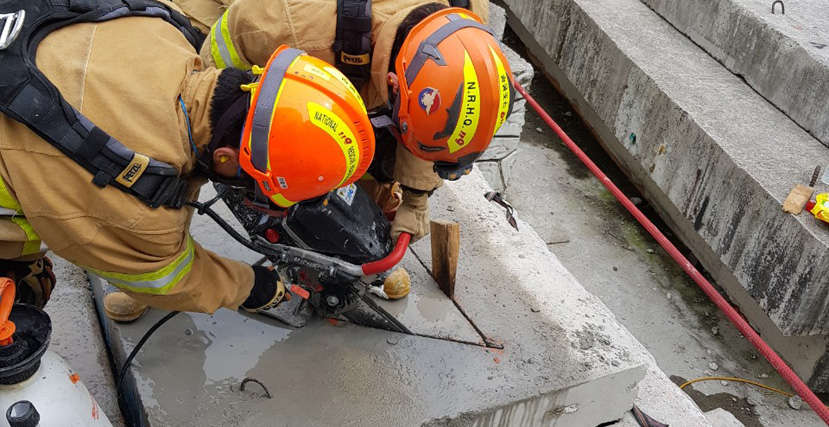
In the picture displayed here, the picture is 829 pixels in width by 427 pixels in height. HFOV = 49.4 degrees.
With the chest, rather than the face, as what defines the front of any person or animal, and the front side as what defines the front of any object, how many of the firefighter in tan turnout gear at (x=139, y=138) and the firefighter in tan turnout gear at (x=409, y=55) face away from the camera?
0

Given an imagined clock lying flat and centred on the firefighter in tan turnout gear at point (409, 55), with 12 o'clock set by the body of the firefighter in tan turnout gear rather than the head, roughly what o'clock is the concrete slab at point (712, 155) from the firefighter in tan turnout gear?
The concrete slab is roughly at 9 o'clock from the firefighter in tan turnout gear.

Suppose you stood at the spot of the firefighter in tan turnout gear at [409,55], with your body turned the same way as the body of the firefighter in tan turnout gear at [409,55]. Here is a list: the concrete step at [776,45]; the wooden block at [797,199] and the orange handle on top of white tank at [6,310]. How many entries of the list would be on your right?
1

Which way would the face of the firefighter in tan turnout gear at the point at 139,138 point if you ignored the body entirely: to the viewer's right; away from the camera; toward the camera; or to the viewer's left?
to the viewer's right

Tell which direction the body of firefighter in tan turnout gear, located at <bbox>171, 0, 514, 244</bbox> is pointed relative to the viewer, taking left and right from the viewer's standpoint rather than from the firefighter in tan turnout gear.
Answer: facing the viewer and to the right of the viewer

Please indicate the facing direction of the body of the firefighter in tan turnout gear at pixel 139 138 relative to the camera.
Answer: to the viewer's right

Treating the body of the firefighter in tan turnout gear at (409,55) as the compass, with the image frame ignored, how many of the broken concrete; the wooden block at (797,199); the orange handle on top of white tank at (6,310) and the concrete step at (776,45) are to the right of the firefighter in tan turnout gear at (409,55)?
1
